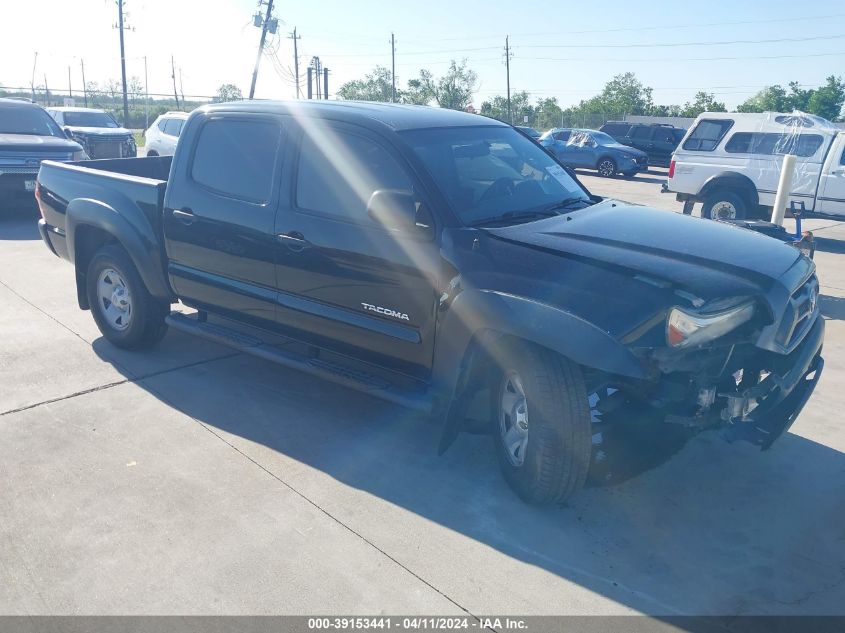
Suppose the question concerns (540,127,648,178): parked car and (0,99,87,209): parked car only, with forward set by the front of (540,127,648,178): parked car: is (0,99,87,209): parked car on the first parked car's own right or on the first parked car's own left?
on the first parked car's own right

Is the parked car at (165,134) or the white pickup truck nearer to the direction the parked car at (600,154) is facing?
the white pickup truck

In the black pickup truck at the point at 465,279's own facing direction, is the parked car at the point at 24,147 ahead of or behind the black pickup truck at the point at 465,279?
behind

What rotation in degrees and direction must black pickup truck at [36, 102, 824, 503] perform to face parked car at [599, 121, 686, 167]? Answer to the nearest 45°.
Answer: approximately 135° to its left

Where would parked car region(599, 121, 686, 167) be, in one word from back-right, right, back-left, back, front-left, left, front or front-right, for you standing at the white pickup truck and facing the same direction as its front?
left

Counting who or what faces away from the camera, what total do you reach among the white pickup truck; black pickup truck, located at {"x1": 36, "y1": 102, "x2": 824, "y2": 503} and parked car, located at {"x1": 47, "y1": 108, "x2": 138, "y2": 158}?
0

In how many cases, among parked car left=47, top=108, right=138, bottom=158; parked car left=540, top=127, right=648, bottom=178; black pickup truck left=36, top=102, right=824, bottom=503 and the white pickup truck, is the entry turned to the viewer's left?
0

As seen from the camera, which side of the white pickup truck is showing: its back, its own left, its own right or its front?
right

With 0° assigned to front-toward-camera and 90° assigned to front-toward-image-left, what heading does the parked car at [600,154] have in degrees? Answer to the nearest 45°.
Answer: approximately 315°

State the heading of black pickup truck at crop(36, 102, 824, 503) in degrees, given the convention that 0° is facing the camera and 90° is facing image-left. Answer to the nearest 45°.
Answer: approximately 315°

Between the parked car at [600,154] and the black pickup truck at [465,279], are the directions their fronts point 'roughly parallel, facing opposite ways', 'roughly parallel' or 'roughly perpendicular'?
roughly parallel

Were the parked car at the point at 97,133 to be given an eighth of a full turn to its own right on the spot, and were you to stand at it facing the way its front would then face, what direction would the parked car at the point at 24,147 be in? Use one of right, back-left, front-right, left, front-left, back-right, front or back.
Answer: front

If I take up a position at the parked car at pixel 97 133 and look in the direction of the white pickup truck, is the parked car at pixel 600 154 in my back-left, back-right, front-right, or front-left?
front-left
